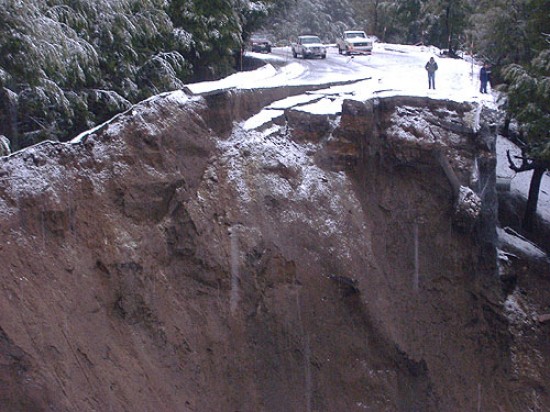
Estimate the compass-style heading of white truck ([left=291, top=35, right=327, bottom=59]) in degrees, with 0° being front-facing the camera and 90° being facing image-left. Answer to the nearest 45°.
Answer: approximately 315°

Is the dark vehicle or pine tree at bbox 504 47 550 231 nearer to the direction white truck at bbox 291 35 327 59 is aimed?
the pine tree

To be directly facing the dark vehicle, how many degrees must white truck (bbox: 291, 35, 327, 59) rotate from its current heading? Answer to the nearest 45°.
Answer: approximately 180°

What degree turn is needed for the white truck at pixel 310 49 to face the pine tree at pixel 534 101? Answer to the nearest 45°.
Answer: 0° — it already faces it
